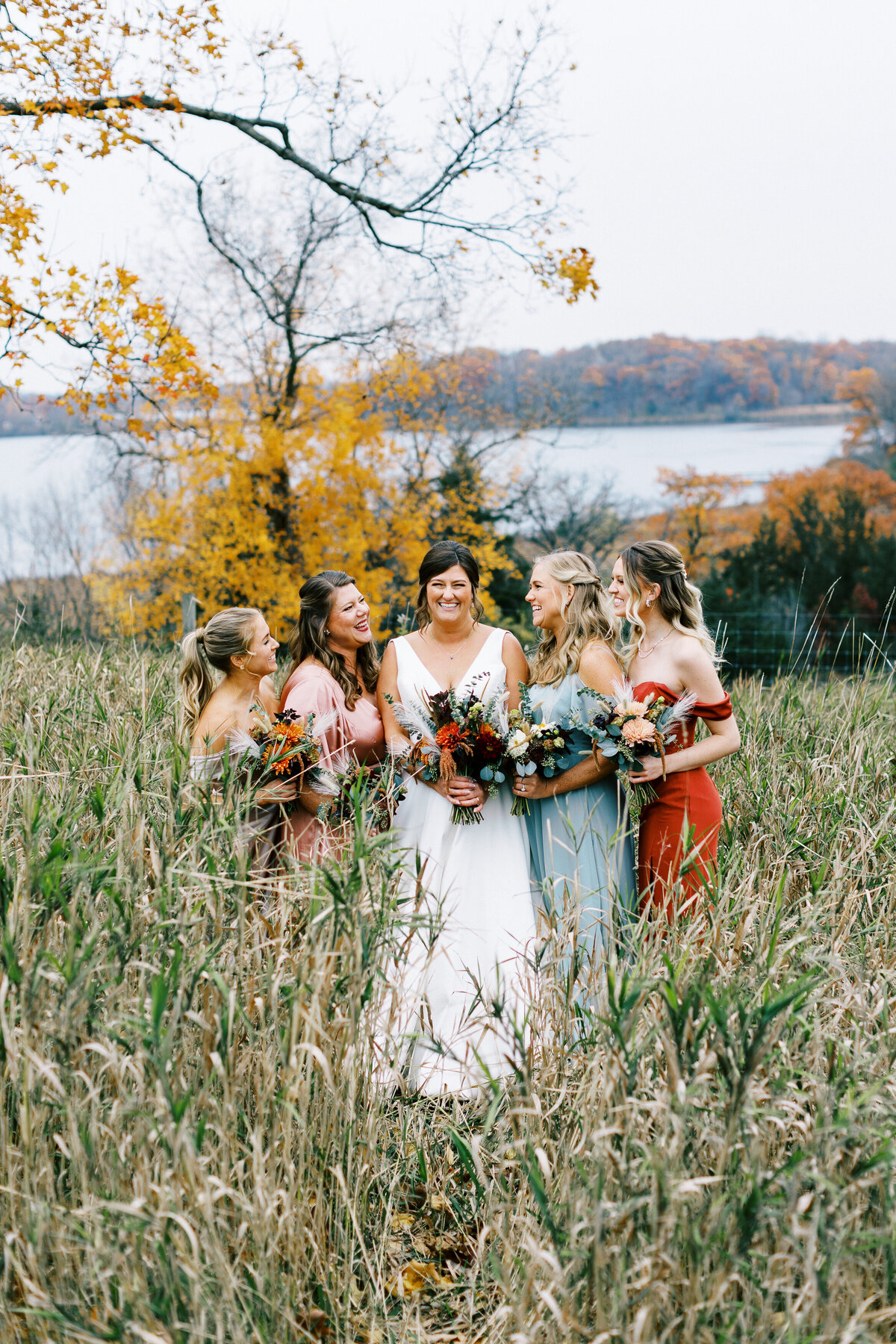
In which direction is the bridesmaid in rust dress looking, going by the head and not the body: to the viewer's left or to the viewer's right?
to the viewer's left

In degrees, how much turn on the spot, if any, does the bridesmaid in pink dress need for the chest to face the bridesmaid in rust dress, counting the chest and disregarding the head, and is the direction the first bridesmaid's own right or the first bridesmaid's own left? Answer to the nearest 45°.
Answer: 0° — they already face them

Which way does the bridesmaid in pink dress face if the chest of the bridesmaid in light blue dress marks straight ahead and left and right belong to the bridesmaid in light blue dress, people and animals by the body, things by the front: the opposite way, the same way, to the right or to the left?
to the left

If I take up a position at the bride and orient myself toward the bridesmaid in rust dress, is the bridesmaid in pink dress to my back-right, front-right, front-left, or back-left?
back-left
